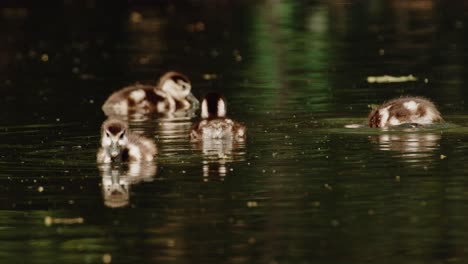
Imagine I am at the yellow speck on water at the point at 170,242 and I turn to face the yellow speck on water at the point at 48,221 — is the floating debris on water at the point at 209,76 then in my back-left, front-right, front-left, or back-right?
front-right

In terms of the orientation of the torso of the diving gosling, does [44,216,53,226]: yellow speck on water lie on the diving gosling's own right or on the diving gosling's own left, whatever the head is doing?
on the diving gosling's own left

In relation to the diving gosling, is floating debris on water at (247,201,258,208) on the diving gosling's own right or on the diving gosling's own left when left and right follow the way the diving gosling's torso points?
on the diving gosling's own left

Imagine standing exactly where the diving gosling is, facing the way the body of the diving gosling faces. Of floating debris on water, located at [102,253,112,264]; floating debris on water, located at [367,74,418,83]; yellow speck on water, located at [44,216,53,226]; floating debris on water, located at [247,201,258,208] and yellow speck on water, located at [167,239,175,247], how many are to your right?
1

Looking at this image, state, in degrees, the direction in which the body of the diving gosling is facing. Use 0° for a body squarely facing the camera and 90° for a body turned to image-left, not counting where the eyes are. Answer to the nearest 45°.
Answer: approximately 90°

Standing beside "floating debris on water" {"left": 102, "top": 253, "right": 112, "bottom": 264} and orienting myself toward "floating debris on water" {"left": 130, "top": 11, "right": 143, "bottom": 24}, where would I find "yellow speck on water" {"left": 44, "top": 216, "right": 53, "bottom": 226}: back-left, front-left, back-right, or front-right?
front-left

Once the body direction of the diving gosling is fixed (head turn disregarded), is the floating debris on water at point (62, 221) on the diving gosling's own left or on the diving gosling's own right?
on the diving gosling's own left

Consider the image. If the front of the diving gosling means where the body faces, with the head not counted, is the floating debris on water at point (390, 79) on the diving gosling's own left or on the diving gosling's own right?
on the diving gosling's own right

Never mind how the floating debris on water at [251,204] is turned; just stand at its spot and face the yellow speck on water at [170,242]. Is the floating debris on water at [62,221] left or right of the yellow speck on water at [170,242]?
right
